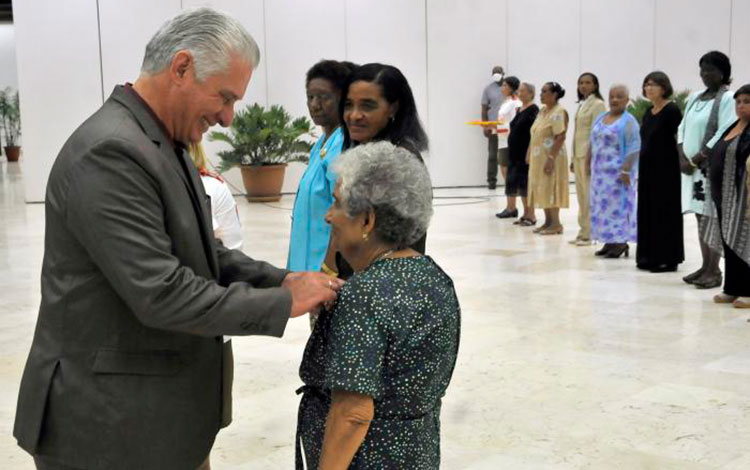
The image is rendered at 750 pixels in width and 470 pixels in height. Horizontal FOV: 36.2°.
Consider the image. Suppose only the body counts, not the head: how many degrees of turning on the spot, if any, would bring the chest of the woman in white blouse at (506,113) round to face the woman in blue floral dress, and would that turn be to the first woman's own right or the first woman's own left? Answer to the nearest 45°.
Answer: approximately 90° to the first woman's own left

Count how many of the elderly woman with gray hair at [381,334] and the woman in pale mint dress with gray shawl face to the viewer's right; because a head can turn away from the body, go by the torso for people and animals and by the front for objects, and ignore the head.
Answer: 0

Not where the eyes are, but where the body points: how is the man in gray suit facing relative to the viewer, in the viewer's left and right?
facing to the right of the viewer

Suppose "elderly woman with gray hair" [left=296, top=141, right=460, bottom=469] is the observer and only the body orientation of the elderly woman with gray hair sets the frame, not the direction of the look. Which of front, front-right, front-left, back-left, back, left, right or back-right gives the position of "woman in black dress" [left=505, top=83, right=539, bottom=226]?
front-right

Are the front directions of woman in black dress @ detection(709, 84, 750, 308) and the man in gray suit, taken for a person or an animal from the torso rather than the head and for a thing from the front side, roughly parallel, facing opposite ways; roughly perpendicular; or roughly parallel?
roughly parallel, facing opposite ways

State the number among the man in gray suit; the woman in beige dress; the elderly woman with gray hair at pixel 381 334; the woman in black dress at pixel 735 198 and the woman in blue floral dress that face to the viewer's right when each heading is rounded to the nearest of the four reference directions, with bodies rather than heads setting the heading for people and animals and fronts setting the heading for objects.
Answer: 1

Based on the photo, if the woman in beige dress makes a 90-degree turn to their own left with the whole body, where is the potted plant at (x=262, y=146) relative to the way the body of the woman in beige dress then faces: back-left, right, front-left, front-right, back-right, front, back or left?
back-right

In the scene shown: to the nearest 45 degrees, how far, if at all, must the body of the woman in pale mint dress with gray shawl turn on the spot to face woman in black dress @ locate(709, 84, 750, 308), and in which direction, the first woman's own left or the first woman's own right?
approximately 45° to the first woman's own left

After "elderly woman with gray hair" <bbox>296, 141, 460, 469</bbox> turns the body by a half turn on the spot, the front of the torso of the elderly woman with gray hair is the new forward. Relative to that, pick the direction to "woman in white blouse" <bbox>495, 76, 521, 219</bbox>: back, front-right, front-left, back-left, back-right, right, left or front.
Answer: back-left

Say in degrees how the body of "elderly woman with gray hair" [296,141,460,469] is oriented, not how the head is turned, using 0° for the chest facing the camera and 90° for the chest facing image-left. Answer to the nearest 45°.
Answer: approximately 135°

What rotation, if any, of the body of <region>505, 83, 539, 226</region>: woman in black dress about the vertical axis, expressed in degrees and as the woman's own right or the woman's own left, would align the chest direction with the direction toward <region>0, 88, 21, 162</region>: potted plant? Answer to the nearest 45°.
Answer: approximately 45° to the woman's own right

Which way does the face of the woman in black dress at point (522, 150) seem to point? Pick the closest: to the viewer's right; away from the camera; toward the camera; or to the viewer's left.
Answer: to the viewer's left

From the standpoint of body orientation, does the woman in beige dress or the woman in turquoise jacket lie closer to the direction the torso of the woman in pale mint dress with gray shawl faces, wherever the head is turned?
the woman in turquoise jacket

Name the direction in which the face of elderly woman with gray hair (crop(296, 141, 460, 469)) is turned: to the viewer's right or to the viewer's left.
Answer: to the viewer's left

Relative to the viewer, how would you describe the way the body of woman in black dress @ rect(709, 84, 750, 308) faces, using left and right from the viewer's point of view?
facing the viewer and to the left of the viewer

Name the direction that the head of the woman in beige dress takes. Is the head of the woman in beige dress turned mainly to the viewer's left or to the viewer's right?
to the viewer's left
